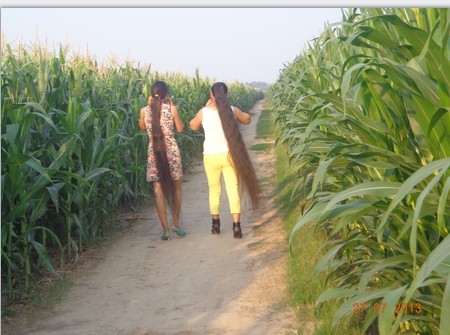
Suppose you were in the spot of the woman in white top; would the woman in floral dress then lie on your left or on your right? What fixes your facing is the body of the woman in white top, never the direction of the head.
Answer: on your left

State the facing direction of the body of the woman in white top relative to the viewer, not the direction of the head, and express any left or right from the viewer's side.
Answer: facing away from the viewer

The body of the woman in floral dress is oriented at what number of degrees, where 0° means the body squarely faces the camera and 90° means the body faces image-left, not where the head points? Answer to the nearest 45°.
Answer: approximately 180°

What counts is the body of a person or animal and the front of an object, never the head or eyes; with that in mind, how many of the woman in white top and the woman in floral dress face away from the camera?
2

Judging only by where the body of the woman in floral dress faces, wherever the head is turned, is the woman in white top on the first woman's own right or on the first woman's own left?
on the first woman's own right
